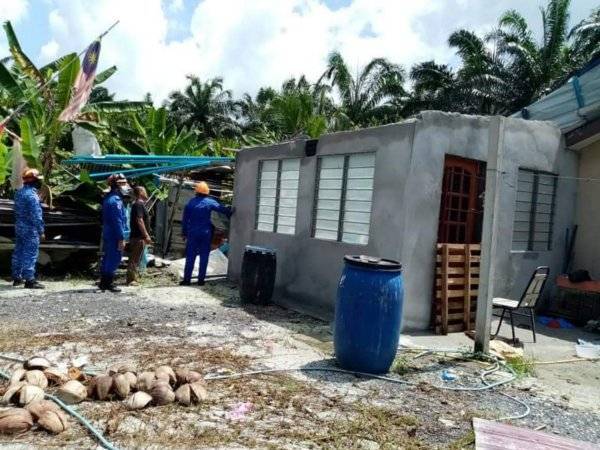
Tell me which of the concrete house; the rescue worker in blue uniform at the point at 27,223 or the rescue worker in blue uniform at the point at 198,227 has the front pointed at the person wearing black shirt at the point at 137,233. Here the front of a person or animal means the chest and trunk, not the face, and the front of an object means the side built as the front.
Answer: the rescue worker in blue uniform at the point at 27,223

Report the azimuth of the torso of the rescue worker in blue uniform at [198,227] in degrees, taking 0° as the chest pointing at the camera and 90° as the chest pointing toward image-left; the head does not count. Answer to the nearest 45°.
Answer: approximately 180°

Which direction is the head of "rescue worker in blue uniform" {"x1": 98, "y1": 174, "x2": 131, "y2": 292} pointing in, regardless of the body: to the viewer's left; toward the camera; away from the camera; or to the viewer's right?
to the viewer's right

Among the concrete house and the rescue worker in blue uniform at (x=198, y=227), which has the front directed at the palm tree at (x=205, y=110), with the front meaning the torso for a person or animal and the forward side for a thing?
the rescue worker in blue uniform

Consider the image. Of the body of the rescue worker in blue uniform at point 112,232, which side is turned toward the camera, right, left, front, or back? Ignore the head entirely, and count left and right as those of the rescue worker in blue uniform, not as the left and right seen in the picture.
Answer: right
